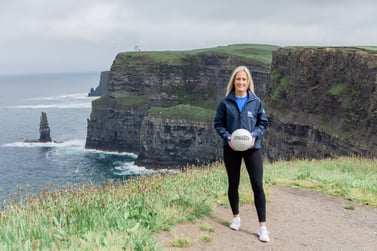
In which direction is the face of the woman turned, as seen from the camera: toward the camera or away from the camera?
toward the camera

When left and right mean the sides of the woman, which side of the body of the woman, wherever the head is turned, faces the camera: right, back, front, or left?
front
